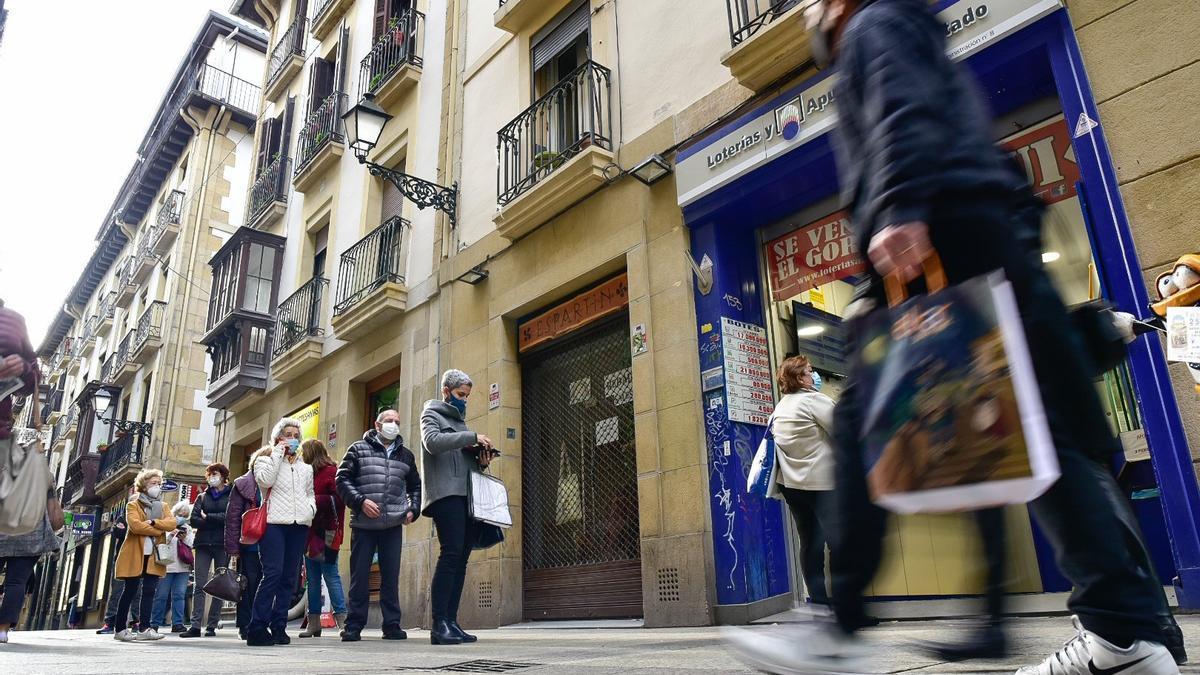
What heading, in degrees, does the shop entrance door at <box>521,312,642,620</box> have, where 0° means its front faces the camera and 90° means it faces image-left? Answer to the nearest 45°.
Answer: approximately 45°

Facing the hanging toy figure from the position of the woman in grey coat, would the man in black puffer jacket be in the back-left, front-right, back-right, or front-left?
back-left

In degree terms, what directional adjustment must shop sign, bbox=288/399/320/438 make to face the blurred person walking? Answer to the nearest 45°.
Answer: approximately 45° to its left

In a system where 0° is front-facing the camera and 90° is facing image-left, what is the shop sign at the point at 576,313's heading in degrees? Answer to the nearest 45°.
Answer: approximately 45°

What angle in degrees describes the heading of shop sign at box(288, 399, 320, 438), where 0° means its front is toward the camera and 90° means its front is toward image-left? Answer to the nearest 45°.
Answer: approximately 45°

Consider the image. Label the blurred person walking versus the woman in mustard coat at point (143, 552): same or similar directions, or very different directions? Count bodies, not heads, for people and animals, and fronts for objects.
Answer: very different directions
